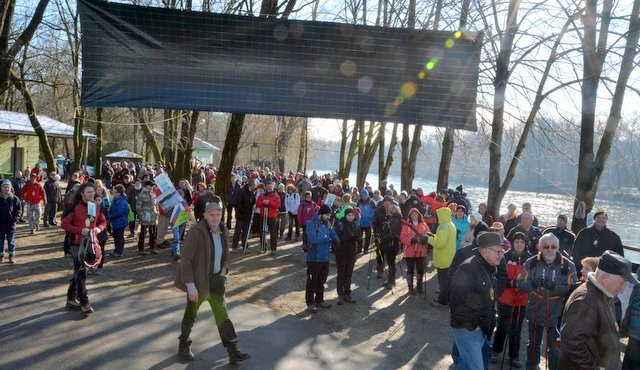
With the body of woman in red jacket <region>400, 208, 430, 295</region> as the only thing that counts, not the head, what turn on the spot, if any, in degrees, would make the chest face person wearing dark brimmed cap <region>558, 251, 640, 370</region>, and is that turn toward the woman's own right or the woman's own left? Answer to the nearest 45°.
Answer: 0° — they already face them

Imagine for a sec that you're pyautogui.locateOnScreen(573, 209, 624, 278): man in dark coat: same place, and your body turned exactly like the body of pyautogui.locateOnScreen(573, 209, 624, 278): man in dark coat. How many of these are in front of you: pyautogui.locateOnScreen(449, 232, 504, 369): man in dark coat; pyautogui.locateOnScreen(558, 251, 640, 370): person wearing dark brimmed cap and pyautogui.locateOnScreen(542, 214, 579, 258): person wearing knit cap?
2

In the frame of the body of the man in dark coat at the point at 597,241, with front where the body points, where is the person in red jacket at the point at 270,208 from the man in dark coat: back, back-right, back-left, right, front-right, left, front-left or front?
right

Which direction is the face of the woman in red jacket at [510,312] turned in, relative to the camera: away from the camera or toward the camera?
toward the camera

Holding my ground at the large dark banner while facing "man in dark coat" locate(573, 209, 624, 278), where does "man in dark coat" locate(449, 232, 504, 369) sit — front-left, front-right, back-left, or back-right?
front-right

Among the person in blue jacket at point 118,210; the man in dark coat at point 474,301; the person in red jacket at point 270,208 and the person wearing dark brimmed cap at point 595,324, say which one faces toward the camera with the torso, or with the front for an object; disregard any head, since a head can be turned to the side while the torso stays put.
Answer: the person in red jacket

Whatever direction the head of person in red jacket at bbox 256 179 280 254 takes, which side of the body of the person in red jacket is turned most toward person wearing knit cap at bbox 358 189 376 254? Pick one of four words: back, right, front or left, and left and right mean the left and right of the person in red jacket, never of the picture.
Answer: left

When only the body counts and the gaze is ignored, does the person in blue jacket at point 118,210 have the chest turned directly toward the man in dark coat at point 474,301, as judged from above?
no

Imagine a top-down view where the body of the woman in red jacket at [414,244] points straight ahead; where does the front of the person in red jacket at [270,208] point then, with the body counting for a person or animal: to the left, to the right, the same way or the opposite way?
the same way

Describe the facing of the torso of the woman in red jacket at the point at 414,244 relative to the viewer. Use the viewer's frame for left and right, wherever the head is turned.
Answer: facing the viewer

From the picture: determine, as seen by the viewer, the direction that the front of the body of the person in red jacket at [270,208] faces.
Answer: toward the camera
